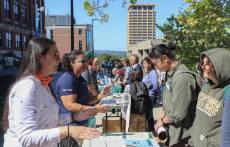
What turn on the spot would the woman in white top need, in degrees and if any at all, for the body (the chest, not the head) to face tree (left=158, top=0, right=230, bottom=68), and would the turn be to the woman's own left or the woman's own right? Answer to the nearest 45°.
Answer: approximately 45° to the woman's own left

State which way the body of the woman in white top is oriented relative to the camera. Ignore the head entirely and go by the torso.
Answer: to the viewer's right

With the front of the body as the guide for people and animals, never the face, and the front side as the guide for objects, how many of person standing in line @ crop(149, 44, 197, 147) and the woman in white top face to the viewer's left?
1

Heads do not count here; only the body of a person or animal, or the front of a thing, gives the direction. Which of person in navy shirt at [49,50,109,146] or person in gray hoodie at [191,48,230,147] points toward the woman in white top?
the person in gray hoodie

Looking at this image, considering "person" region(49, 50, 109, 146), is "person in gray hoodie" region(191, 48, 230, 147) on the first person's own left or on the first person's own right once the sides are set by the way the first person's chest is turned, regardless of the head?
on the first person's own right

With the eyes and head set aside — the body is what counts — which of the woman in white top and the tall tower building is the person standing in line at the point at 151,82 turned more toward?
the woman in white top

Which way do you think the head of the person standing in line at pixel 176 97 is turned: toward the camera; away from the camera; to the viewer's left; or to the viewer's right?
to the viewer's left

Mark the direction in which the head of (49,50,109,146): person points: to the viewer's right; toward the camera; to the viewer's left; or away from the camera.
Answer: to the viewer's right

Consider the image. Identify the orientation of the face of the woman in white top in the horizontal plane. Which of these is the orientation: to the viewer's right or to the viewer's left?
to the viewer's right

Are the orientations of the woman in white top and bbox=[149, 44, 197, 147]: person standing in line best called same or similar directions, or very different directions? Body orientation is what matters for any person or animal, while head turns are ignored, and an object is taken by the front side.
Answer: very different directions

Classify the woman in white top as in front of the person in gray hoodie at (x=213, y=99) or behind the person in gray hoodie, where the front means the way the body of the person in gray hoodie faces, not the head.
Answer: in front

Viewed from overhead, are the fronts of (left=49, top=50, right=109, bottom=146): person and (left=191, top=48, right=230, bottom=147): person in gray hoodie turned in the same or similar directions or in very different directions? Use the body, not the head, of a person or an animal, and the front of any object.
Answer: very different directions

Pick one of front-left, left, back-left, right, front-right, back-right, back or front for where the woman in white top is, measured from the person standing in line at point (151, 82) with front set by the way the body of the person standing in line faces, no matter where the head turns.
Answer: front-left

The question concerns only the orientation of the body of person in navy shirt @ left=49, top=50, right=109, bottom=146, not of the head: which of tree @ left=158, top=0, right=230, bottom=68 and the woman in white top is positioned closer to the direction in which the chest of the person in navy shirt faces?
the tree

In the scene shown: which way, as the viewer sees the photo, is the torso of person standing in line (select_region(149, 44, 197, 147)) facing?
to the viewer's left

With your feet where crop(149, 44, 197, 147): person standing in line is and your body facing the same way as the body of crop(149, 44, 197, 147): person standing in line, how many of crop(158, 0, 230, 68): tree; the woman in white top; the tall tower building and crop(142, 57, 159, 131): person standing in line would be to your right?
3

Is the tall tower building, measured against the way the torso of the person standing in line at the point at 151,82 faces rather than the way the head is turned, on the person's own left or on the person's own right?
on the person's own right
